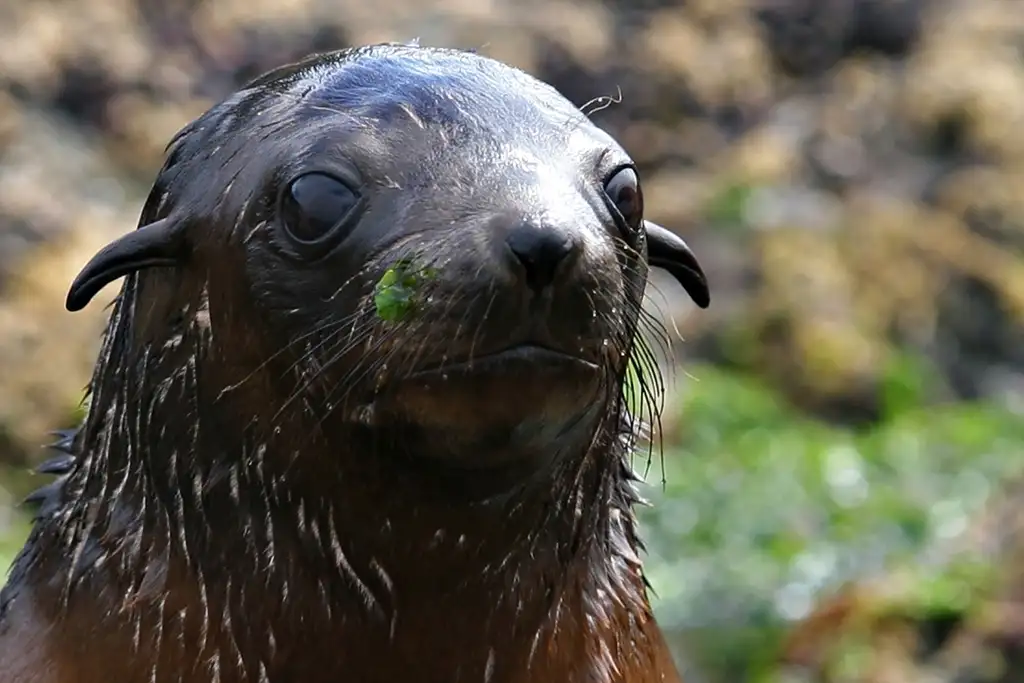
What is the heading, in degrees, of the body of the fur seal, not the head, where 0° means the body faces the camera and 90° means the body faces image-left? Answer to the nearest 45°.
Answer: approximately 315°
